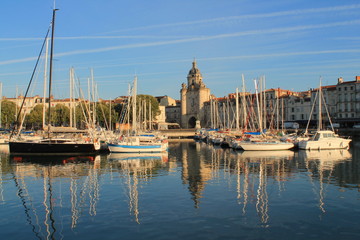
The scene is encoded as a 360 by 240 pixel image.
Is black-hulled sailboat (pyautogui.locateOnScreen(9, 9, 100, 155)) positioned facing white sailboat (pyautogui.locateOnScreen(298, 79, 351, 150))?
no

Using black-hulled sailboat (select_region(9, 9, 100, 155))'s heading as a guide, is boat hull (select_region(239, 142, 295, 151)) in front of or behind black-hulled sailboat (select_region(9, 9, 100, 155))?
behind

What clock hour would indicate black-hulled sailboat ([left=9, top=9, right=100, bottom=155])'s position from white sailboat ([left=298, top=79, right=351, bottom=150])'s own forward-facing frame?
The black-hulled sailboat is roughly at 5 o'clock from the white sailboat.

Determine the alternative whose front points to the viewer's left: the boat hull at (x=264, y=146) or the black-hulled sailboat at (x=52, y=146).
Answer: the black-hulled sailboat

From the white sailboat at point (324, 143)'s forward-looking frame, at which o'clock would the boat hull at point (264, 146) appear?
The boat hull is roughly at 5 o'clock from the white sailboat.

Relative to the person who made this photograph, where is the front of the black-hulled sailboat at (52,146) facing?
facing to the left of the viewer

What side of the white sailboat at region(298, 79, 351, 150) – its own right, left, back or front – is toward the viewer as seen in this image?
right

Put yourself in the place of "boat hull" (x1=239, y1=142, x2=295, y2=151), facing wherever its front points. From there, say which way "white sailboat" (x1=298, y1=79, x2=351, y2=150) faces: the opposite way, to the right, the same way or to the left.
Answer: the same way
